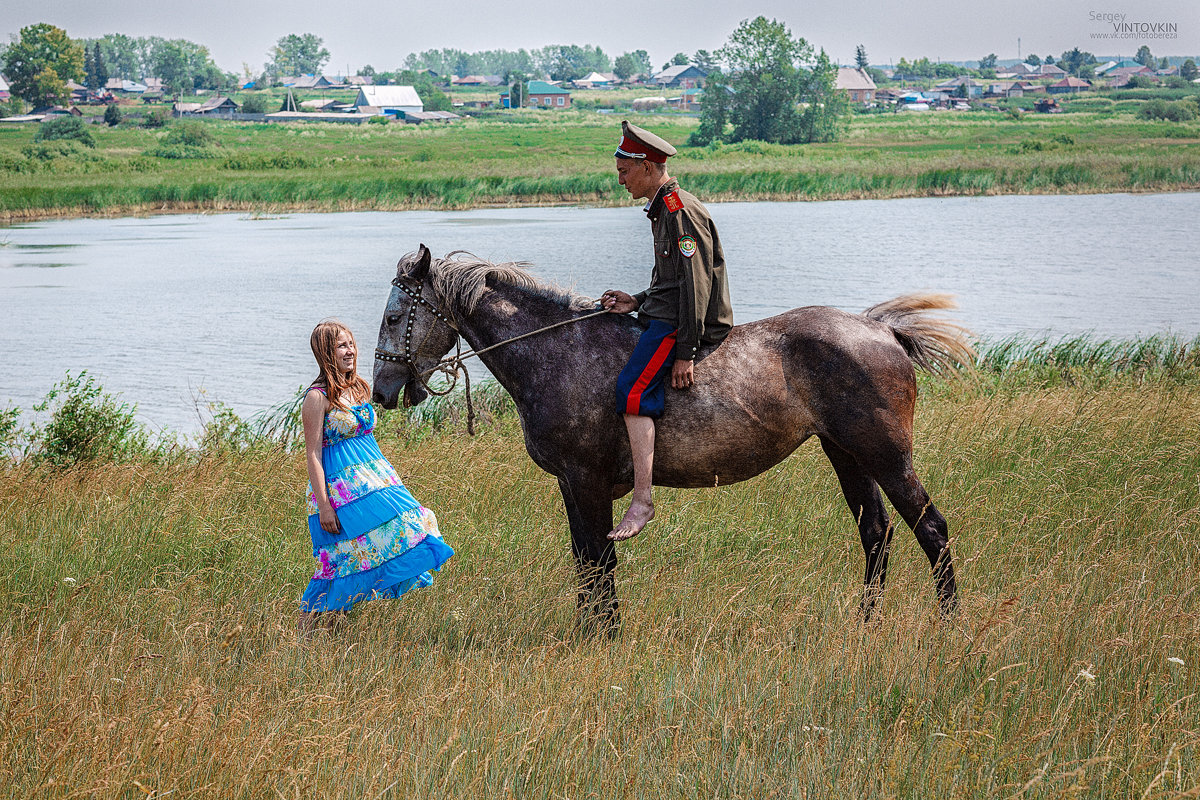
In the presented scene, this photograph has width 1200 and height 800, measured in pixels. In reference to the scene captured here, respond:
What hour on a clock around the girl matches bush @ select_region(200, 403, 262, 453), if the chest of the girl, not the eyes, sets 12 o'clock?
The bush is roughly at 7 o'clock from the girl.

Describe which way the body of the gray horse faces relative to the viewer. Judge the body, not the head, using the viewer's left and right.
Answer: facing to the left of the viewer

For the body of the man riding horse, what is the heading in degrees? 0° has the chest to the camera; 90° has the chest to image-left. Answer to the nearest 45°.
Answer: approximately 90°

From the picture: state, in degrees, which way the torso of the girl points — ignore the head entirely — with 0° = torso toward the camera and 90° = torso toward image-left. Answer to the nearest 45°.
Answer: approximately 315°

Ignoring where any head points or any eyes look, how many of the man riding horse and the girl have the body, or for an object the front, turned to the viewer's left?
1
